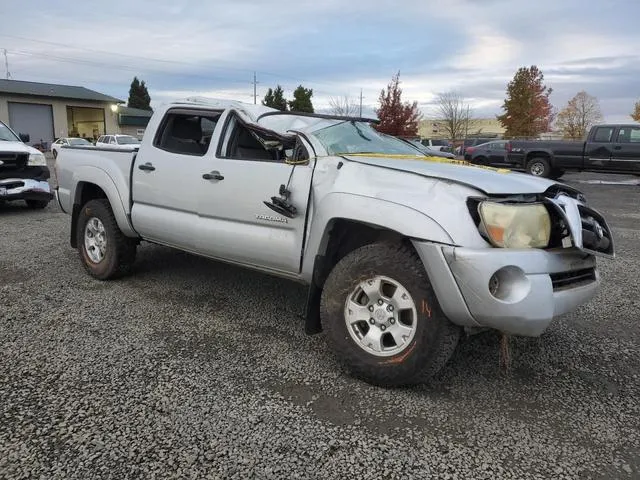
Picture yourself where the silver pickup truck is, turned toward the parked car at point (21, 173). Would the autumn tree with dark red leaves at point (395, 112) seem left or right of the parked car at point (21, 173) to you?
right

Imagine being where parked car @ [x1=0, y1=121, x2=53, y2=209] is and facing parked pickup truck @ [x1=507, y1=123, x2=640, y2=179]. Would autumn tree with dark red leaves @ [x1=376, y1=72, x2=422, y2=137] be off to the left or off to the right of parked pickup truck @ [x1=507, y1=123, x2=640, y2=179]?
left

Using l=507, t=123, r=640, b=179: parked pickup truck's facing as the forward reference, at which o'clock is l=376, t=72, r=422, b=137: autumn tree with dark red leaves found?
The autumn tree with dark red leaves is roughly at 8 o'clock from the parked pickup truck.

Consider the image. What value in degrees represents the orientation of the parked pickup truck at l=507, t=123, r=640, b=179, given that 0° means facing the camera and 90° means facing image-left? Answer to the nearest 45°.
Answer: approximately 270°

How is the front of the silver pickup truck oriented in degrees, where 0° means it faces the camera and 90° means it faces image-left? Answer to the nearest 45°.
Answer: approximately 315°

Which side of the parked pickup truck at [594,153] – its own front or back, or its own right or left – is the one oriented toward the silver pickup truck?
right

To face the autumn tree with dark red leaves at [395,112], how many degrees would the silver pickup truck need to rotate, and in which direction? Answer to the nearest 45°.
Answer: approximately 135° to its left

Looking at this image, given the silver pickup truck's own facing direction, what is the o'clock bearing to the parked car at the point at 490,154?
The parked car is roughly at 8 o'clock from the silver pickup truck.

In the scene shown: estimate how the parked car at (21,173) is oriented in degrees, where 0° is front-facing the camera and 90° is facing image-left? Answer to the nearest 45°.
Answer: approximately 315°
